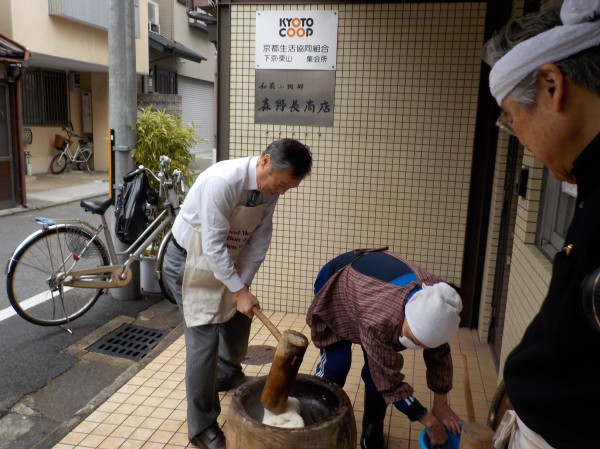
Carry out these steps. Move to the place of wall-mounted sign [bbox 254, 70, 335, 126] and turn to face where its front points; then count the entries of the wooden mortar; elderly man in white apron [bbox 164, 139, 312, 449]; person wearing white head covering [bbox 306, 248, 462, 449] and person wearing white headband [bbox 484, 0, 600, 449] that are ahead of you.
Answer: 4

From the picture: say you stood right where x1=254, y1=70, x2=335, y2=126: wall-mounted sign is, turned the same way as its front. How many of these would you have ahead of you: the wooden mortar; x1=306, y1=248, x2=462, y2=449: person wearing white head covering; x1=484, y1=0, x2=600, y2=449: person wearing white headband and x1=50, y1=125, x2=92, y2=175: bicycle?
3

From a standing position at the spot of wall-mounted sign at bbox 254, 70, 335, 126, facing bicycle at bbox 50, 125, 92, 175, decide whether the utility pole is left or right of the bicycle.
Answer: left

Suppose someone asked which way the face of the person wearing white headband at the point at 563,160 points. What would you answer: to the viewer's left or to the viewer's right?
to the viewer's left

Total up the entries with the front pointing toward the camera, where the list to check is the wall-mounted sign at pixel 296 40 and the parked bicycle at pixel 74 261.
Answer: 1

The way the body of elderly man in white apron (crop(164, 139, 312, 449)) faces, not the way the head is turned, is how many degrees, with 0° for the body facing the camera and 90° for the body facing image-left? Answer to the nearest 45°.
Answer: approximately 315°

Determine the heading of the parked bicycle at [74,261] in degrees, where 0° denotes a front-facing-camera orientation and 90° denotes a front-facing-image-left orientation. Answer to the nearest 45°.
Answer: approximately 225°

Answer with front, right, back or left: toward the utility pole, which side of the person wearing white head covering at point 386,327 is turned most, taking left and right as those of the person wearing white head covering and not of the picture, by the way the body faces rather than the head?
back

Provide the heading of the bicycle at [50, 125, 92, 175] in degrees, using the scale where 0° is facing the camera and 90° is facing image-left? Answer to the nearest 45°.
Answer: approximately 45°

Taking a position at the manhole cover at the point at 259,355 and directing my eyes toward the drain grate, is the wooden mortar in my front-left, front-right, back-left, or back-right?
back-left

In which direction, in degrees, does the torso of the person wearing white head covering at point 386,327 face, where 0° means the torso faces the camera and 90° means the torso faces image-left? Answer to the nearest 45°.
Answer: approximately 315°

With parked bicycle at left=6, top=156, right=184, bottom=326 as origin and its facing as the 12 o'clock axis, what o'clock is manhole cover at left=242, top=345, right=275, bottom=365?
The manhole cover is roughly at 3 o'clock from the parked bicycle.

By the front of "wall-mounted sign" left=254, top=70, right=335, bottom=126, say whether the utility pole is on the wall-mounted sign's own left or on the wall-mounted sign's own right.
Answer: on the wall-mounted sign's own right
